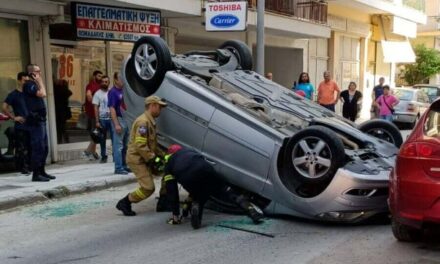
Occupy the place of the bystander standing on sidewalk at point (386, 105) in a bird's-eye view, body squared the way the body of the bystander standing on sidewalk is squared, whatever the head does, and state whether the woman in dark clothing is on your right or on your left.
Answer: on your right

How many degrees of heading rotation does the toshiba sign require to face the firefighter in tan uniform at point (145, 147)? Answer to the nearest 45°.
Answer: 0° — it already faces them

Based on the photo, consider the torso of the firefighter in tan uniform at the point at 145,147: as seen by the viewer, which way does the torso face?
to the viewer's right

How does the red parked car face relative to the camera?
away from the camera

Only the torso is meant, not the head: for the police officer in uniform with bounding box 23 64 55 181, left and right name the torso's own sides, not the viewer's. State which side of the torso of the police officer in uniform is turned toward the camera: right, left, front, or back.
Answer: right

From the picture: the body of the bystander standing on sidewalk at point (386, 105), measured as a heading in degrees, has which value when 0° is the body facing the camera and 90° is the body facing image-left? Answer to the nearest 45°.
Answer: approximately 0°

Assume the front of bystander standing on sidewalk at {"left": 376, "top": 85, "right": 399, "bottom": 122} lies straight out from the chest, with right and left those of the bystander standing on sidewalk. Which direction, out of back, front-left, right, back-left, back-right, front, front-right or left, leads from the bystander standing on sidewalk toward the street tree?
back

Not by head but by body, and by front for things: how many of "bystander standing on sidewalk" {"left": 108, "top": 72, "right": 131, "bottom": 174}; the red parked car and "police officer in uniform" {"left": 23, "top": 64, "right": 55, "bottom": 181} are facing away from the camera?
1

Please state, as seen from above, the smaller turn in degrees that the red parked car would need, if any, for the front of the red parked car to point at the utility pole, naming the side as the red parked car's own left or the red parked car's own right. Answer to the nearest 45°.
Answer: approximately 45° to the red parked car's own left
